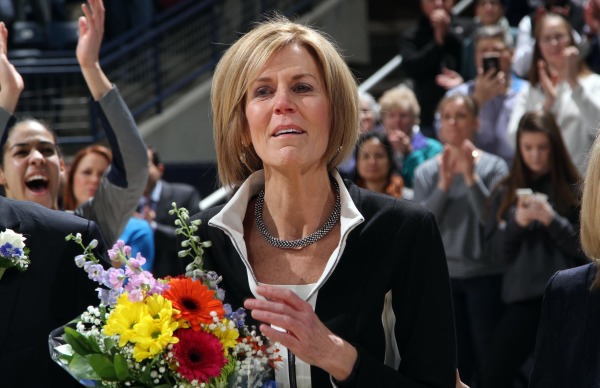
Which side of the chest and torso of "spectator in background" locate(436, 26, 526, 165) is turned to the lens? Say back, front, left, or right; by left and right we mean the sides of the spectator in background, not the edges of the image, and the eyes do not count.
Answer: front

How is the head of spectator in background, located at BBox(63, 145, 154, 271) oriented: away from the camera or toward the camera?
toward the camera

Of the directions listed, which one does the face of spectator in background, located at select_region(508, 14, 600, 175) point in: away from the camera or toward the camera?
toward the camera

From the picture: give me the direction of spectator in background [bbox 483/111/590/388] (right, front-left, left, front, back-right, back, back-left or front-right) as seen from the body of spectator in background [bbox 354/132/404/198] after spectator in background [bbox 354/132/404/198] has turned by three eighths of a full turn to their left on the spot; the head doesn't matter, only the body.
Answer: right

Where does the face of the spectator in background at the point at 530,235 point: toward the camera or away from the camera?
toward the camera

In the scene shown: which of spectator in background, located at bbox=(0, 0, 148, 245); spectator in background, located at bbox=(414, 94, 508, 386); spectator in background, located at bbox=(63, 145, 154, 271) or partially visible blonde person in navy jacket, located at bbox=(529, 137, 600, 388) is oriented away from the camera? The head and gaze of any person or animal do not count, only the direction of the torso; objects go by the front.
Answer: partially visible blonde person in navy jacket, located at bbox=(529, 137, 600, 388)

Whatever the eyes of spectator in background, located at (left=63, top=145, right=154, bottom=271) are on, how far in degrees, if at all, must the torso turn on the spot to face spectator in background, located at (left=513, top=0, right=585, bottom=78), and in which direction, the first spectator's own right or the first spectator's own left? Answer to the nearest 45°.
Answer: approximately 90° to the first spectator's own left

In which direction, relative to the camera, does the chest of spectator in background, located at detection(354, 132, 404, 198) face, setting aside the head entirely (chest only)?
toward the camera

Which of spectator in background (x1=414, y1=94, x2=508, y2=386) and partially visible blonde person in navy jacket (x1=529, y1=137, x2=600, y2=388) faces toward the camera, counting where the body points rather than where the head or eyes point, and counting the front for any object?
spectator in background (x1=414, y1=94, x2=508, y2=386)

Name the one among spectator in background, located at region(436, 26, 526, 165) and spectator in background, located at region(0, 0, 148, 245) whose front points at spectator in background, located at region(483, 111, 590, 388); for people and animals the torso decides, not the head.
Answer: spectator in background, located at region(436, 26, 526, 165)

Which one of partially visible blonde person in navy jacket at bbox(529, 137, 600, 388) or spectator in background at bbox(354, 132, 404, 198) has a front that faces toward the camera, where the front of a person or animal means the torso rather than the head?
spectator in background at bbox(354, 132, 404, 198)

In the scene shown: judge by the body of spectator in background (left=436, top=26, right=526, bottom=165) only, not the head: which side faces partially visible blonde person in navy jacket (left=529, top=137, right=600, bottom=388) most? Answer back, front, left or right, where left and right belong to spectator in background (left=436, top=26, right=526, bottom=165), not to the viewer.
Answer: front

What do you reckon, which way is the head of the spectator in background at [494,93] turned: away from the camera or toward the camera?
toward the camera

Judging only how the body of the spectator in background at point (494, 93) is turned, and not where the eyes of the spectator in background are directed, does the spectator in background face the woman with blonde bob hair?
yes

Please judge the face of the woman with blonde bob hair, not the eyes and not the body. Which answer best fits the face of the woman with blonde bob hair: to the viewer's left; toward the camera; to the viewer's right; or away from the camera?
toward the camera

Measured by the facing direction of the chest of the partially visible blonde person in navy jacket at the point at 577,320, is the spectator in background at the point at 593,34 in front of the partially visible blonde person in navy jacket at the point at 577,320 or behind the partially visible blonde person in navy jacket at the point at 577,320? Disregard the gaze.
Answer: in front

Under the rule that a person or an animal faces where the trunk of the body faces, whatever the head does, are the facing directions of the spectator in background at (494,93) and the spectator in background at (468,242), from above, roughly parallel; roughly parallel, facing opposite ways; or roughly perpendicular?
roughly parallel

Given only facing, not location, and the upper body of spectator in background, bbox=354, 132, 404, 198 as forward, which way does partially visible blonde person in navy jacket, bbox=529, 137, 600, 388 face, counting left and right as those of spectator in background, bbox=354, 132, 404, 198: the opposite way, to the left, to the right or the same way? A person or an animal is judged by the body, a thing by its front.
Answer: the opposite way

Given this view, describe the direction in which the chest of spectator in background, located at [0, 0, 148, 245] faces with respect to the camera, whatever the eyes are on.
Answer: toward the camera
